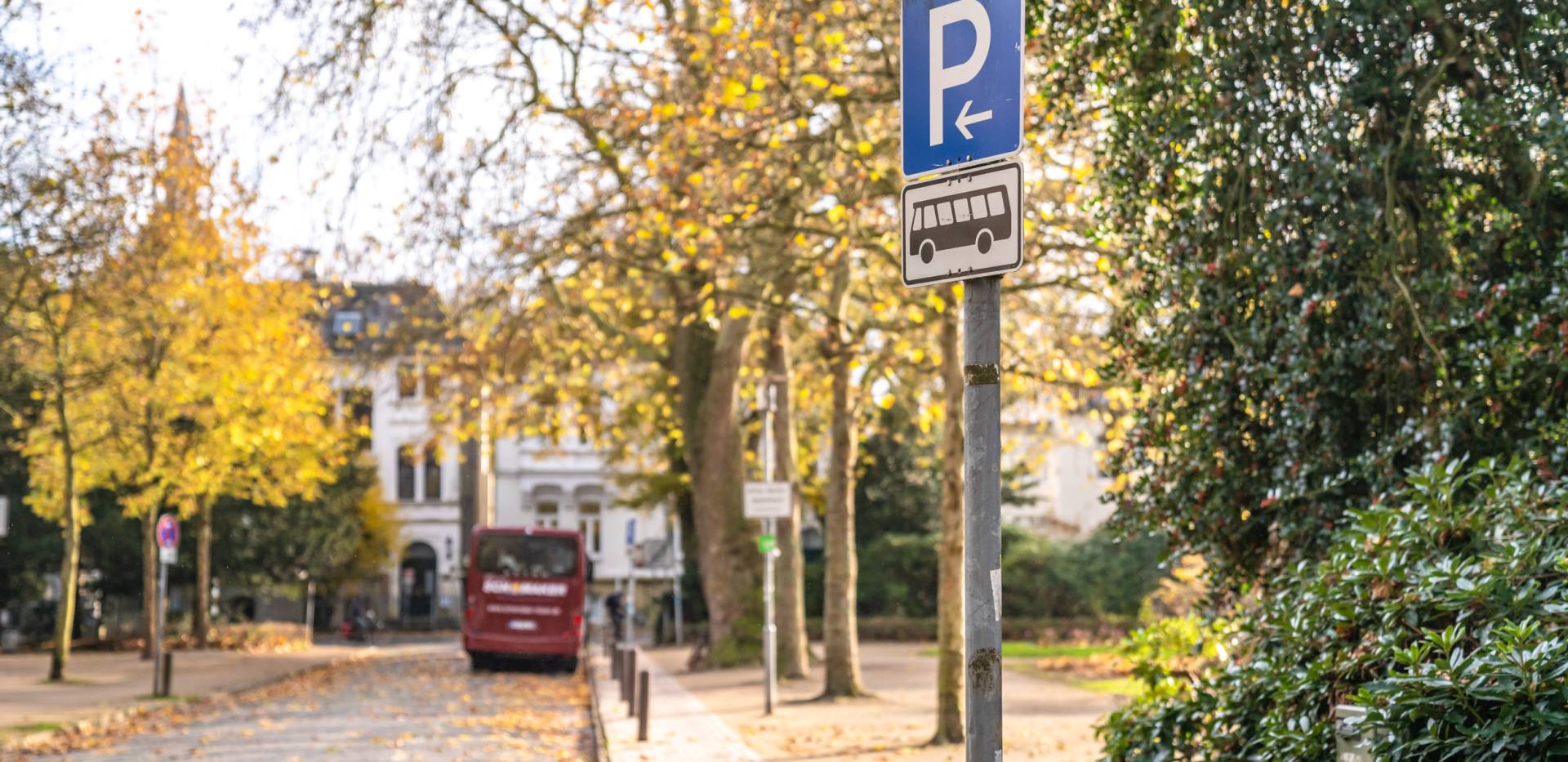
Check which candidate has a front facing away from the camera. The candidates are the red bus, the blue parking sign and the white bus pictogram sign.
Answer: the red bus

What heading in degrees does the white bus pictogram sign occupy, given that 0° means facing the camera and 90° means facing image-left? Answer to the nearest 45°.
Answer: approximately 45°

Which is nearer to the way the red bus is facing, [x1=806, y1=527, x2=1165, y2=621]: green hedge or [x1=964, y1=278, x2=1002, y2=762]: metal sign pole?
the green hedge

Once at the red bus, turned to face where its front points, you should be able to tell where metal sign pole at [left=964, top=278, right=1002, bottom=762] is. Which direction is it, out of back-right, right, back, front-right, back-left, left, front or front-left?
back

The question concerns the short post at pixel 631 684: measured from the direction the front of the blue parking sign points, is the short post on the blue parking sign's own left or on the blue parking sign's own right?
on the blue parking sign's own right

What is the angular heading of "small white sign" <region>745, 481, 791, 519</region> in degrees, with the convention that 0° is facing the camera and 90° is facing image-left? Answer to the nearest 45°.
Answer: approximately 0°

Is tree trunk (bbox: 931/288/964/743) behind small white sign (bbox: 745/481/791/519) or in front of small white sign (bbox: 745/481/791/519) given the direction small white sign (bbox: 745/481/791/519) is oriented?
in front

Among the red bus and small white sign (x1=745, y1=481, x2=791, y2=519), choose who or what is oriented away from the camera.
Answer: the red bus

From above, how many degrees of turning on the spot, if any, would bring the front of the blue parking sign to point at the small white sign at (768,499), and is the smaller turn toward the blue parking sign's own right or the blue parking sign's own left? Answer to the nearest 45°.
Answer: approximately 135° to the blue parking sign's own right

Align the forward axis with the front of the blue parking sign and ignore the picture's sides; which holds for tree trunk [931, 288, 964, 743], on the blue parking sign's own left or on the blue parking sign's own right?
on the blue parking sign's own right

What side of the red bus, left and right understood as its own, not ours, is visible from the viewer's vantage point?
back

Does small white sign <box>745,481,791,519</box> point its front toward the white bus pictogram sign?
yes

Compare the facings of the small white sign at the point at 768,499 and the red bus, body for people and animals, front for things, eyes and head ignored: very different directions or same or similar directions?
very different directions

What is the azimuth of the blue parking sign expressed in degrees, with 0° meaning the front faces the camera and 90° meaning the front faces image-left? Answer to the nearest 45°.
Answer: approximately 45°
